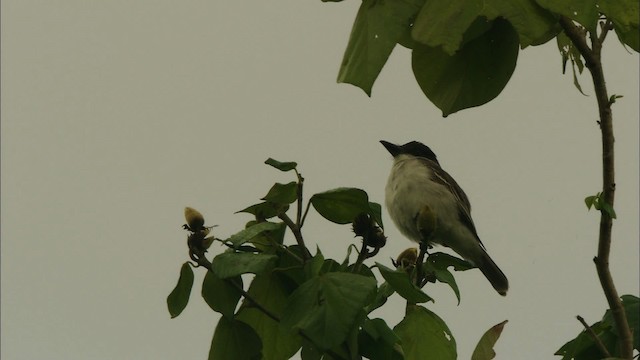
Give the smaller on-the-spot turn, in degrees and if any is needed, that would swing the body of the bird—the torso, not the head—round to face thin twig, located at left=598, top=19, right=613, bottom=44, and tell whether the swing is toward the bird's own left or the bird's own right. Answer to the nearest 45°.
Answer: approximately 90° to the bird's own left

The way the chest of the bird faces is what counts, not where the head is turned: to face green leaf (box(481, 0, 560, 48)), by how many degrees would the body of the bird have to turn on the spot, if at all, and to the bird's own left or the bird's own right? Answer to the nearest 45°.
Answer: approximately 90° to the bird's own left

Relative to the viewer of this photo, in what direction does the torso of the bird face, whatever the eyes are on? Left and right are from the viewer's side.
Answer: facing to the left of the viewer

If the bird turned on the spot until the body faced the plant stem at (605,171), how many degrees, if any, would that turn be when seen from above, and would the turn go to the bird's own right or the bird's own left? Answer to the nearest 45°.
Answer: approximately 90° to the bird's own left

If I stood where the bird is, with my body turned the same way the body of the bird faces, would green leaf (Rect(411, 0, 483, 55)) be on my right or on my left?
on my left
